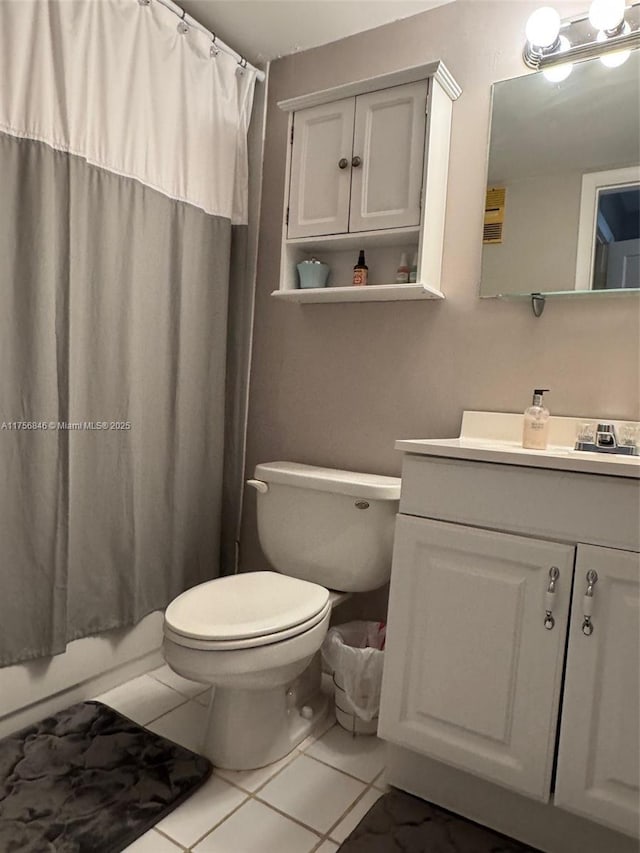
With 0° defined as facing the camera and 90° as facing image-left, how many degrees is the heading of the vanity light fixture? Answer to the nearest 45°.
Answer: approximately 45°

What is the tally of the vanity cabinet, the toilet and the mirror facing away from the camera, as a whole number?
0

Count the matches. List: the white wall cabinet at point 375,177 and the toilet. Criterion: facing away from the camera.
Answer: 0

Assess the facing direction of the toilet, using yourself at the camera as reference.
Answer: facing the viewer and to the left of the viewer

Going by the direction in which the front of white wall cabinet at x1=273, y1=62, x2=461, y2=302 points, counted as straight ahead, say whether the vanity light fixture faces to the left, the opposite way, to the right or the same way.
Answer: the same way

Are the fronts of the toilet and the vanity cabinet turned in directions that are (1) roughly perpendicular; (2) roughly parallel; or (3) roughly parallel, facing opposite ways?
roughly parallel

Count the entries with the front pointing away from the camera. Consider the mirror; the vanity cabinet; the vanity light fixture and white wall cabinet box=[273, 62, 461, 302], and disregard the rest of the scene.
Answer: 0

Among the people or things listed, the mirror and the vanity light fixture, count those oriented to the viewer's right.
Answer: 0

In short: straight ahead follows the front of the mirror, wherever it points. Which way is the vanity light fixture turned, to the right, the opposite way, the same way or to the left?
the same way

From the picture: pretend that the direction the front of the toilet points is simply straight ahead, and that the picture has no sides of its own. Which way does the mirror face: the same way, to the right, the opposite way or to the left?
the same way

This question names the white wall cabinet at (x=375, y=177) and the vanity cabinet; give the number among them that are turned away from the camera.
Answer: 0

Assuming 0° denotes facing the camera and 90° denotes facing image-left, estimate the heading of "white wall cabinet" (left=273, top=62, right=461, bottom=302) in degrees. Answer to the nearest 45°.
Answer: approximately 45°
